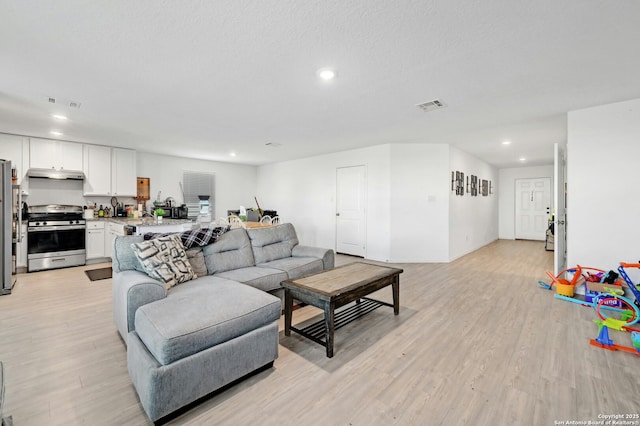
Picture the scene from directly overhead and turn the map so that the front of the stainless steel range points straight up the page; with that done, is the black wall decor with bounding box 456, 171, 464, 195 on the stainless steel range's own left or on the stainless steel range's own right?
on the stainless steel range's own left

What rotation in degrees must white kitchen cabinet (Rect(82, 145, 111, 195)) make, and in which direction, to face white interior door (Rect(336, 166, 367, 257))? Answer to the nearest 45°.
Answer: approximately 45° to its left

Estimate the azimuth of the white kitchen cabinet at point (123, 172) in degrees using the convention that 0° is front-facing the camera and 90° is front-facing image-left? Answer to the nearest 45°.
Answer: approximately 0°

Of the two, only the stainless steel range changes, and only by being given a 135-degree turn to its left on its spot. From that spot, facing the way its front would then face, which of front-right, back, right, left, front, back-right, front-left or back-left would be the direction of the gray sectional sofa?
back-right

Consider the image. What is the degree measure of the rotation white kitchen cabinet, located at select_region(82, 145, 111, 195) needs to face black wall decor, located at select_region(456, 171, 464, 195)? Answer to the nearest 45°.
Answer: approximately 45° to its left

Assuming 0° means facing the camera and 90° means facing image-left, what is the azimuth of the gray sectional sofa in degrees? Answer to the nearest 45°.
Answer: approximately 315°

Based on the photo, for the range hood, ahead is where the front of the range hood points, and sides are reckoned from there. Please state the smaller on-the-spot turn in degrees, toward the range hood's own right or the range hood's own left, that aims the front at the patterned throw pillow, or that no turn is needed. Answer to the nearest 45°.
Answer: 0° — it already faces it

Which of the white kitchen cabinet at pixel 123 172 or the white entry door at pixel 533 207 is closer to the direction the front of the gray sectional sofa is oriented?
the white entry door

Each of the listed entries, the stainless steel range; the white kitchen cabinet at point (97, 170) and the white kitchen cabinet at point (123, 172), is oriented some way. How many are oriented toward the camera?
3

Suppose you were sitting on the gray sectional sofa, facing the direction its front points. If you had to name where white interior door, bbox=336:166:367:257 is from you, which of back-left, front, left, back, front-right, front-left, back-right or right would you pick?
left

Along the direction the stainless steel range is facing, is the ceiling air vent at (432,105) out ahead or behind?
ahead

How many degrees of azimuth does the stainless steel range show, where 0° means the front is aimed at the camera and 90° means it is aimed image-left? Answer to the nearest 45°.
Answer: approximately 0°
